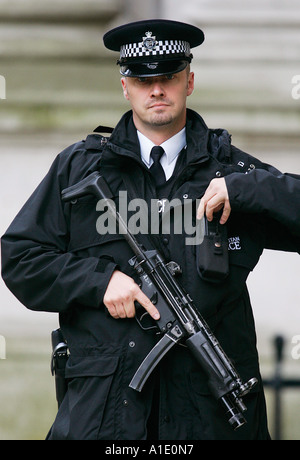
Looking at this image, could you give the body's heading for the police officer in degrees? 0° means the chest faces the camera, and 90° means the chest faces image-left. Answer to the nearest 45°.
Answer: approximately 0°
